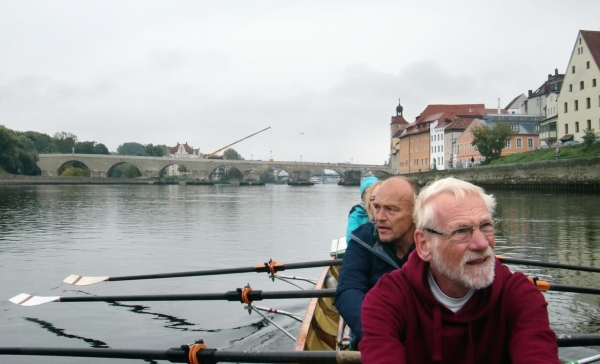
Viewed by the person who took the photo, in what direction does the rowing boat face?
facing away from the viewer

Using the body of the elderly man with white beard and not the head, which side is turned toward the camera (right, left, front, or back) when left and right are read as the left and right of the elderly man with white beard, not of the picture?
front

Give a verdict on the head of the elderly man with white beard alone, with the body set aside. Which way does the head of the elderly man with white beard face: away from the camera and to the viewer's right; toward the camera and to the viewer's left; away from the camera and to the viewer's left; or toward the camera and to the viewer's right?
toward the camera and to the viewer's right
